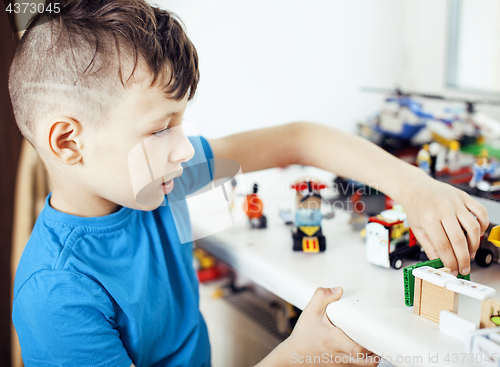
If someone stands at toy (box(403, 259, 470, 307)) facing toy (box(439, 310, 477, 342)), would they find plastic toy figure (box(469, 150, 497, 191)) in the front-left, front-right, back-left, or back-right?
back-left

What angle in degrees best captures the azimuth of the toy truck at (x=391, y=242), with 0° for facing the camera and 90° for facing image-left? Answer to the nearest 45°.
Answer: approximately 45°

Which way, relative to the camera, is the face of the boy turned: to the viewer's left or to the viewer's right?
to the viewer's right

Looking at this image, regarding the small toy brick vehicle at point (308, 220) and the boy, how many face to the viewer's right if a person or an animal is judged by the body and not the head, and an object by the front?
1

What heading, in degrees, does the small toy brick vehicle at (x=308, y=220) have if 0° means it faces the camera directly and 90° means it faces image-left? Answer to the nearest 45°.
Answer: approximately 0°

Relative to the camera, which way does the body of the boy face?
to the viewer's right
